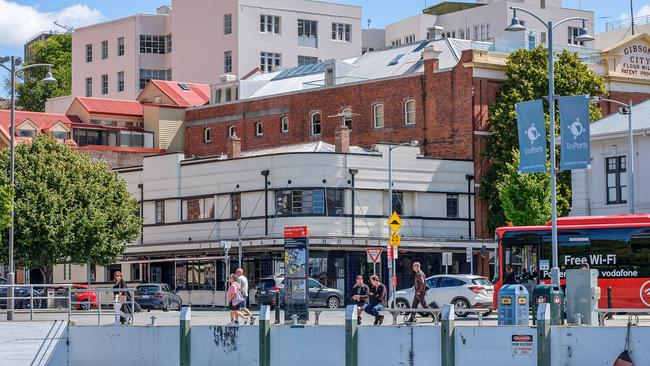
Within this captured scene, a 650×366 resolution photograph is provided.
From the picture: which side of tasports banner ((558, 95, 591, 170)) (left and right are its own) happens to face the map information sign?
right

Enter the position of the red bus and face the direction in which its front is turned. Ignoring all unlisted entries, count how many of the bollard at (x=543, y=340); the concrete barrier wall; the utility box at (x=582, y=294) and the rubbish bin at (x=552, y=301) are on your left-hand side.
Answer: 4

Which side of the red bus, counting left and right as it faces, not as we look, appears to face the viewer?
left

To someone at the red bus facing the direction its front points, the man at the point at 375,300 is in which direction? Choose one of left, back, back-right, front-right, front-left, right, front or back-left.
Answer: front-left

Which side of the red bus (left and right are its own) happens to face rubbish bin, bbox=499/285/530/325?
left

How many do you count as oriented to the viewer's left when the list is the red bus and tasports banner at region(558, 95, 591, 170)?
1

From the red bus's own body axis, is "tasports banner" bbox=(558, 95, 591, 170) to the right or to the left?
on its left

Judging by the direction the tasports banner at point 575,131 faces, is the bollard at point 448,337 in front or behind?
in front

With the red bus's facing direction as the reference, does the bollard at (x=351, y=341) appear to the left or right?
on its left

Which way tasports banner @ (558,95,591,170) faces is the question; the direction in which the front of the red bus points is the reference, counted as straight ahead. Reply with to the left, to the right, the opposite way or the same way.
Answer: to the left

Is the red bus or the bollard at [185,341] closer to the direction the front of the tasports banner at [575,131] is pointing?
the bollard

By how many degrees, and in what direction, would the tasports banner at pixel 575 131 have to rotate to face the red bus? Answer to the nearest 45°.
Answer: approximately 180°
